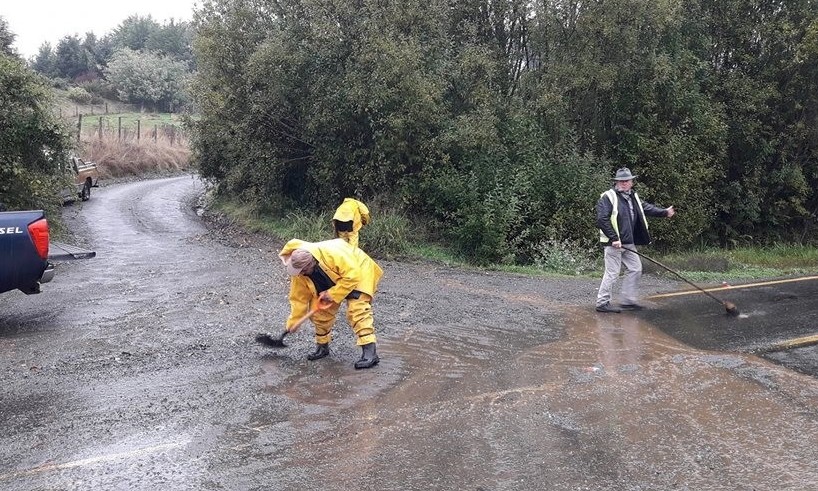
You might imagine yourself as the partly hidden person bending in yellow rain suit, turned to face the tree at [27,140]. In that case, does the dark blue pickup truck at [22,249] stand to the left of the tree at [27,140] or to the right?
left

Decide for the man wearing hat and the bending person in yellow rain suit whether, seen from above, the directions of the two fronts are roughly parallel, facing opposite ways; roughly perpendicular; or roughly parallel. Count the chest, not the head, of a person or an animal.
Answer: roughly perpendicular

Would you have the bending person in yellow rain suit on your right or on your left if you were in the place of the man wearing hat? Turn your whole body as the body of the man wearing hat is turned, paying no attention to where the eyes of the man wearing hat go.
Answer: on your right

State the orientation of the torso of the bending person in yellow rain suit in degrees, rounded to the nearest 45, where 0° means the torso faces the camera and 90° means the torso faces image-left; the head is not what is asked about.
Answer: approximately 45°

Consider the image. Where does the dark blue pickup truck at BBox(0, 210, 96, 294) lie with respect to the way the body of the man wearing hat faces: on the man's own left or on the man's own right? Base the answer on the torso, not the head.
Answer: on the man's own right

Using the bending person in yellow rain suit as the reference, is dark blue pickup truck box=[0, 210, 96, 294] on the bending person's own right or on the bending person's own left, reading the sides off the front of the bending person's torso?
on the bending person's own right

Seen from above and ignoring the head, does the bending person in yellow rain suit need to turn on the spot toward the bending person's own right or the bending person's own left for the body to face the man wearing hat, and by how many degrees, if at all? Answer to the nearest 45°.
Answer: approximately 180°

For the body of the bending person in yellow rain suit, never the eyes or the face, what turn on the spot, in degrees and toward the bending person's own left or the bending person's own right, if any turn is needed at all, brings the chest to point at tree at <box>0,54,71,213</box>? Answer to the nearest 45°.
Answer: approximately 90° to the bending person's own right

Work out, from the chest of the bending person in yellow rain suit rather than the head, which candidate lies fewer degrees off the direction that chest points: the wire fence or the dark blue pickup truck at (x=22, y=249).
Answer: the dark blue pickup truck

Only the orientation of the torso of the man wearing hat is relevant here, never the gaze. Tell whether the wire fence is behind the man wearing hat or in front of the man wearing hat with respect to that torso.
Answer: behind

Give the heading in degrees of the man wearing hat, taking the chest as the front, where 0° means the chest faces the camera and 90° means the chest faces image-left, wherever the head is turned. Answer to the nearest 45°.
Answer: approximately 315°

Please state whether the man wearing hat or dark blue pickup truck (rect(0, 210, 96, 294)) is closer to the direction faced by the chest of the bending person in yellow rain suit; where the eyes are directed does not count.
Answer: the dark blue pickup truck
